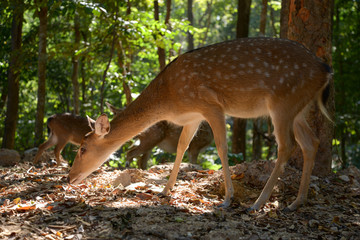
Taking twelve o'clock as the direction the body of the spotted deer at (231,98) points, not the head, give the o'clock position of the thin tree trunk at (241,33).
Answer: The thin tree trunk is roughly at 3 o'clock from the spotted deer.

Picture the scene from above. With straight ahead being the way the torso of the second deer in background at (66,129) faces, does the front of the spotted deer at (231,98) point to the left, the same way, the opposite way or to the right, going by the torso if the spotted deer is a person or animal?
the opposite way

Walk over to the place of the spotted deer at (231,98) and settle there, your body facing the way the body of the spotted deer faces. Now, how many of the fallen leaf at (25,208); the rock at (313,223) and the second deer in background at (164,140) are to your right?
1

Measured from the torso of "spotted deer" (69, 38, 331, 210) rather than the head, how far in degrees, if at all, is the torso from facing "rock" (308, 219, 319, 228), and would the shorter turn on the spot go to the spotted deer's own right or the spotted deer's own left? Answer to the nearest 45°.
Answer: approximately 135° to the spotted deer's own left

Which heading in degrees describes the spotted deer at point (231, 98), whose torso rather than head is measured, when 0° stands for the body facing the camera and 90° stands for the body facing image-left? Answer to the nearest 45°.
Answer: approximately 90°

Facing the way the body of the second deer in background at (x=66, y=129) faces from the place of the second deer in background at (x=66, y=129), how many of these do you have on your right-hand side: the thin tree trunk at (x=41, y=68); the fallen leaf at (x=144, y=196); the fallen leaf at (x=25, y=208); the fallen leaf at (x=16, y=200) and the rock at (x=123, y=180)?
4

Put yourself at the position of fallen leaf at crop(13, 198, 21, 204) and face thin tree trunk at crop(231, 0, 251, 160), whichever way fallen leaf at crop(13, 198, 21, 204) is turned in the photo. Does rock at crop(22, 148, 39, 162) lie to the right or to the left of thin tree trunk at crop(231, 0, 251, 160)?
left

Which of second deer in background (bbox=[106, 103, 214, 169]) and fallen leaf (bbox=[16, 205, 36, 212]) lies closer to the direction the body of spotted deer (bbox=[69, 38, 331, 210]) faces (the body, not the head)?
the fallen leaf

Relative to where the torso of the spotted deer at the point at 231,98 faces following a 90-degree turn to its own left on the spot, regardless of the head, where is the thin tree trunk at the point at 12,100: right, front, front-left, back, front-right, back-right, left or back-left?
back-right

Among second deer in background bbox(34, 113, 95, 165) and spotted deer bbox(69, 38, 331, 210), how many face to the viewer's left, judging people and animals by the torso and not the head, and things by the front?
1

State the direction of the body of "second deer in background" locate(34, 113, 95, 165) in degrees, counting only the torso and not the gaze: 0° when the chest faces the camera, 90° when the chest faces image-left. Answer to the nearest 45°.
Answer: approximately 270°
